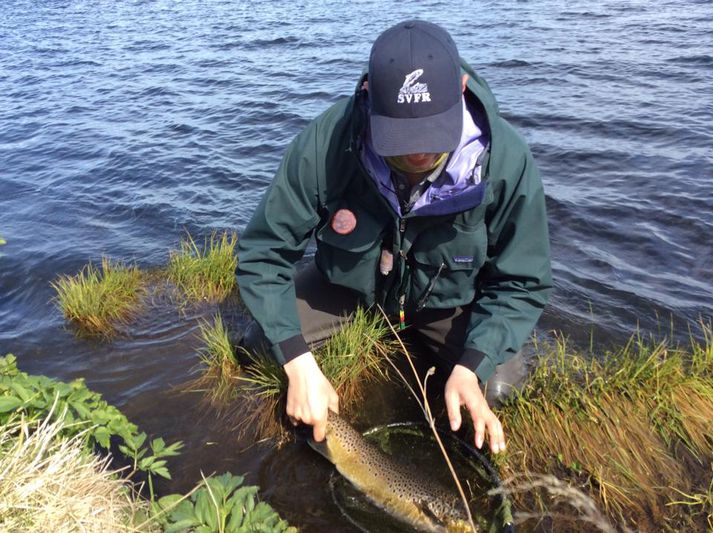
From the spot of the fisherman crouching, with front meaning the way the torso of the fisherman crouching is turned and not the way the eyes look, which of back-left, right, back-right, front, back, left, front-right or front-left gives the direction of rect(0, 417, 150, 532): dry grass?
front-right

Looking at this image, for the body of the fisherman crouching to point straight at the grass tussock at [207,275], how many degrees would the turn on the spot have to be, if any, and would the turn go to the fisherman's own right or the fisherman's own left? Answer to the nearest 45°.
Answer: approximately 135° to the fisherman's own right

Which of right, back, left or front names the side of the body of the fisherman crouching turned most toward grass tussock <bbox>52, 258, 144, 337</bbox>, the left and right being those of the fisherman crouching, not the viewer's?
right

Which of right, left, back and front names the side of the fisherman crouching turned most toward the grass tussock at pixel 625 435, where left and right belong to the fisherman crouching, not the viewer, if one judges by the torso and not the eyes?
left

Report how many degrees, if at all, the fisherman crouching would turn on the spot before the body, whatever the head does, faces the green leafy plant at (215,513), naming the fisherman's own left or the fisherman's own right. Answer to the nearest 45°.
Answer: approximately 45° to the fisherman's own right

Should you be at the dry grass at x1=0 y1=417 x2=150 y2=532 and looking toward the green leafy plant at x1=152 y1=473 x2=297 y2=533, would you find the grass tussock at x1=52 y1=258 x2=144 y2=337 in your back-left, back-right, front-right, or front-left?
back-left

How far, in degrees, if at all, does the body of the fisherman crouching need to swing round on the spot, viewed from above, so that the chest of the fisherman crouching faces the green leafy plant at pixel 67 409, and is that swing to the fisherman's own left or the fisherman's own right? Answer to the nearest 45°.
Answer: approximately 45° to the fisherman's own right

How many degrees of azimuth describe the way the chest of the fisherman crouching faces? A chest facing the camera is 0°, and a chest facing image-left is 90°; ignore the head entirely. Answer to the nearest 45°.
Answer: approximately 0°
